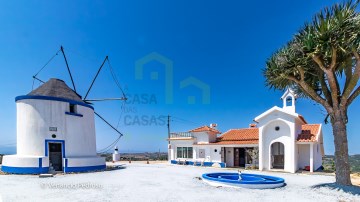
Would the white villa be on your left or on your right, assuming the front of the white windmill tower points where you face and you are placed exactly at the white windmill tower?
on your left

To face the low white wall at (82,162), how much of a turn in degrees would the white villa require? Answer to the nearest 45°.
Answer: approximately 45° to its right

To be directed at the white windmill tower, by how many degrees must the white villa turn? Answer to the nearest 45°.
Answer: approximately 45° to its right

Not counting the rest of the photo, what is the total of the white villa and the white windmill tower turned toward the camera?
2

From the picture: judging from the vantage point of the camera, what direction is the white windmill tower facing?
facing the viewer

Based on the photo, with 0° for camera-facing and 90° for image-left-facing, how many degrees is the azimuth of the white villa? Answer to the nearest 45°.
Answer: approximately 0°
